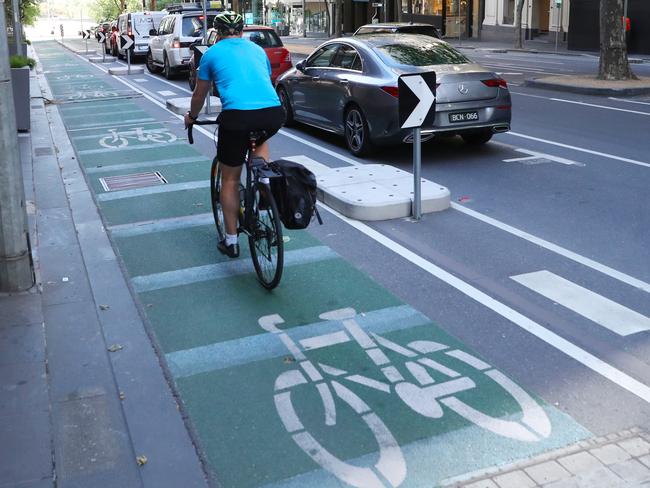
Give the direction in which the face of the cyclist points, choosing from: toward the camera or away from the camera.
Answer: away from the camera

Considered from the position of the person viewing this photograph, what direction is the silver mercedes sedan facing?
facing away from the viewer and to the left of the viewer

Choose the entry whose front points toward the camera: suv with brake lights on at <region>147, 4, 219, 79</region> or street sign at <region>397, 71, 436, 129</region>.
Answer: the street sign

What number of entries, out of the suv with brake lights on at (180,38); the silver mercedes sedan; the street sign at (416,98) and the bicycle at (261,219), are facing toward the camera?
1

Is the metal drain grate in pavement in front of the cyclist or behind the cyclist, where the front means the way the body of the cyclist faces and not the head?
in front

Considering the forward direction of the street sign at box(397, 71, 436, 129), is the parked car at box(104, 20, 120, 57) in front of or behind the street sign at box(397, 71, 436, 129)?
behind

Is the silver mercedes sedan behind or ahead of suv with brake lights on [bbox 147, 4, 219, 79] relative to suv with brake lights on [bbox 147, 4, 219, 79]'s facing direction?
behind

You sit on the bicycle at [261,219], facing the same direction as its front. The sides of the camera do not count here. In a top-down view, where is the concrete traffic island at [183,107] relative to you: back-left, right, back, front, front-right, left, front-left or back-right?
front-right

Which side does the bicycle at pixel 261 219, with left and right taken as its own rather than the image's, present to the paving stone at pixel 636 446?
back

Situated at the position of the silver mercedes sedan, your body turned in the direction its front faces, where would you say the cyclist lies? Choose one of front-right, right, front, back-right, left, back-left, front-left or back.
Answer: back-left

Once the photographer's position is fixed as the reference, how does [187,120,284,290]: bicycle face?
facing away from the viewer and to the left of the viewer

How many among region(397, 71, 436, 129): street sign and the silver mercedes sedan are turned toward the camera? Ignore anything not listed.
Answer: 1

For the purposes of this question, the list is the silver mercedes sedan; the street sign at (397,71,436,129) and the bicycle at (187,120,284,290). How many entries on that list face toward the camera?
1

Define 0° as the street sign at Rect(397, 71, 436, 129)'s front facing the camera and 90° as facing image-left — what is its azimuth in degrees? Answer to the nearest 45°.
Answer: approximately 0°
